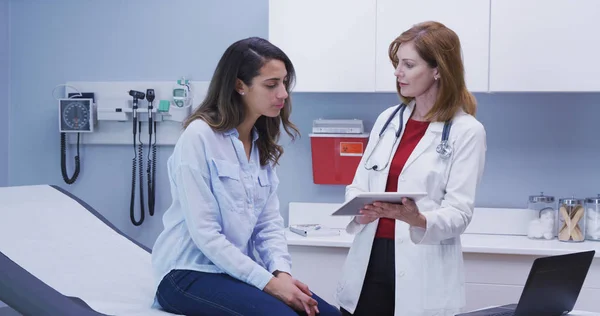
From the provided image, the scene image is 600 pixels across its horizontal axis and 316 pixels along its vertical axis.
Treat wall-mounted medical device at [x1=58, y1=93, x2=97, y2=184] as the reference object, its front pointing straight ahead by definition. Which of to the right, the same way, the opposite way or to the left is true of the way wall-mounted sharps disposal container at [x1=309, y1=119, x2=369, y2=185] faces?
the same way

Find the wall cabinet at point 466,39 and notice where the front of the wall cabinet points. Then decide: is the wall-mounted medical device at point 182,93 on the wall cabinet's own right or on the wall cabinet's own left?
on the wall cabinet's own right

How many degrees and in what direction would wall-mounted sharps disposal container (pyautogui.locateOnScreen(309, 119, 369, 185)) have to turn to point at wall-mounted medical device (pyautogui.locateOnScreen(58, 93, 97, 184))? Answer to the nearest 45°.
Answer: approximately 90° to its right

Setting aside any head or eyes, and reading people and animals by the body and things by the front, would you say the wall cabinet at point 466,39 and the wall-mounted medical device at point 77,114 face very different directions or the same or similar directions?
same or similar directions

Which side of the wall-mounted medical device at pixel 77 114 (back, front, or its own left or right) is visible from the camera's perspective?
front

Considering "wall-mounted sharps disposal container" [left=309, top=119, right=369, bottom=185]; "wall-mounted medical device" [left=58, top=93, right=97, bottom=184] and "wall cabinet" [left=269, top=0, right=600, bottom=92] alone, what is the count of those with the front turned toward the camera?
3

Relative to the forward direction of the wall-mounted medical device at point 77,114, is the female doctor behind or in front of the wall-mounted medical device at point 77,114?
in front

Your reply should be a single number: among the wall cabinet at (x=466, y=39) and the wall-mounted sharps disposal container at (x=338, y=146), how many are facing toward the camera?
2

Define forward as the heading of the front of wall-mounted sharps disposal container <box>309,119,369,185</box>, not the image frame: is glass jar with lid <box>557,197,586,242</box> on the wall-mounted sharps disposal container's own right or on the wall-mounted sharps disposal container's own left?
on the wall-mounted sharps disposal container's own left

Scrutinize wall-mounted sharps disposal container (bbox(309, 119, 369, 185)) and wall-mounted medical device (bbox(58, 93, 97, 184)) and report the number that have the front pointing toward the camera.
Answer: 2

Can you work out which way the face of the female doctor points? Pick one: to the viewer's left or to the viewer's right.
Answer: to the viewer's left

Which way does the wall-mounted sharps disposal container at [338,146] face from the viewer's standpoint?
toward the camera

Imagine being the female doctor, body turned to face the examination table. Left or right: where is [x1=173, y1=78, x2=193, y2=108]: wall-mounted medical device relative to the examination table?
right

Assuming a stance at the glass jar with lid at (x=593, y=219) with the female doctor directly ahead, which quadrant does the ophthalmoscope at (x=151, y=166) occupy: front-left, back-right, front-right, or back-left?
front-right

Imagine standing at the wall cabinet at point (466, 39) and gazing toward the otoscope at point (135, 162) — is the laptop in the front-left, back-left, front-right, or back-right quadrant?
back-left

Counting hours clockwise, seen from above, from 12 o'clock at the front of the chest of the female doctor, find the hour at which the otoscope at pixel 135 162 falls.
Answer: The otoscope is roughly at 3 o'clock from the female doctor.
